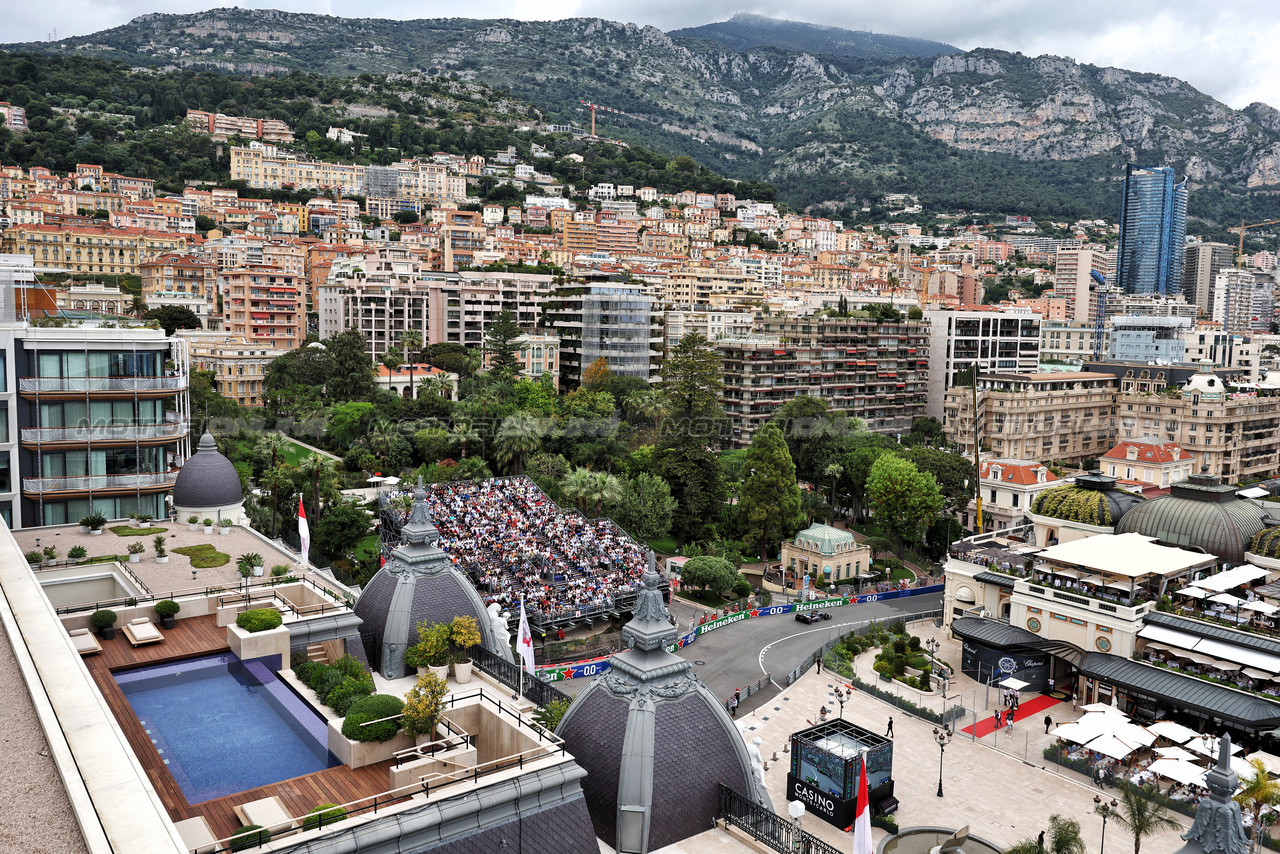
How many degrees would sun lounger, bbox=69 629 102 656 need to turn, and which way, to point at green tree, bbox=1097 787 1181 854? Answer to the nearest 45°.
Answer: approximately 45° to its left

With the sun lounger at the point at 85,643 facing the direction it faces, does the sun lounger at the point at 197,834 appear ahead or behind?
ahead

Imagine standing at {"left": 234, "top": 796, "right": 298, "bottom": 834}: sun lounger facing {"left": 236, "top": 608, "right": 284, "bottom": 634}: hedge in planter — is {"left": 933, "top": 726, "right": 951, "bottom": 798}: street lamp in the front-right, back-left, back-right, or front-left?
front-right

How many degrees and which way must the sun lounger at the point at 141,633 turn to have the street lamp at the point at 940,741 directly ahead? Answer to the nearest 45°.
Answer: approximately 45° to its left

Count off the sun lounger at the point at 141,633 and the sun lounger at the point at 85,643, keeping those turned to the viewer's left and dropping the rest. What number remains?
0

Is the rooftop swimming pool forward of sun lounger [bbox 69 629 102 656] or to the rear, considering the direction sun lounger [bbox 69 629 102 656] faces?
forward

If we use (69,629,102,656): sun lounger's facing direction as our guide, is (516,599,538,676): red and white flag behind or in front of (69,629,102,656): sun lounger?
in front

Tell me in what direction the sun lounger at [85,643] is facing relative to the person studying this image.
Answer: facing the viewer and to the right of the viewer

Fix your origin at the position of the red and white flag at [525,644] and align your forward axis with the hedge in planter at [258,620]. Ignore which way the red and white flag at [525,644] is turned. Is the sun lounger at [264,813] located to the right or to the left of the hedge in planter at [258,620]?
left

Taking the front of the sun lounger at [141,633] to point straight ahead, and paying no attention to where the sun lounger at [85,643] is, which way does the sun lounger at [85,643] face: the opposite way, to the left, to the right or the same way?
the same way

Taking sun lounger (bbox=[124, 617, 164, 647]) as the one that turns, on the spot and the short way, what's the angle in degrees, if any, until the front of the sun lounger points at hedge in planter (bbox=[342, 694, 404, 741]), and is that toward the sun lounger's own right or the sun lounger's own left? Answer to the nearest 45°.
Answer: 0° — it already faces it
